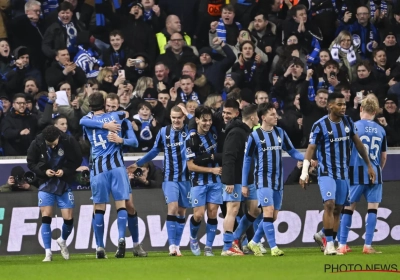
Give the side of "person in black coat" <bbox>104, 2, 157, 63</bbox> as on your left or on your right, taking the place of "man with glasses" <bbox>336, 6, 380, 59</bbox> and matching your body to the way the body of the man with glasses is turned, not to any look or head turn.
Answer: on your right
